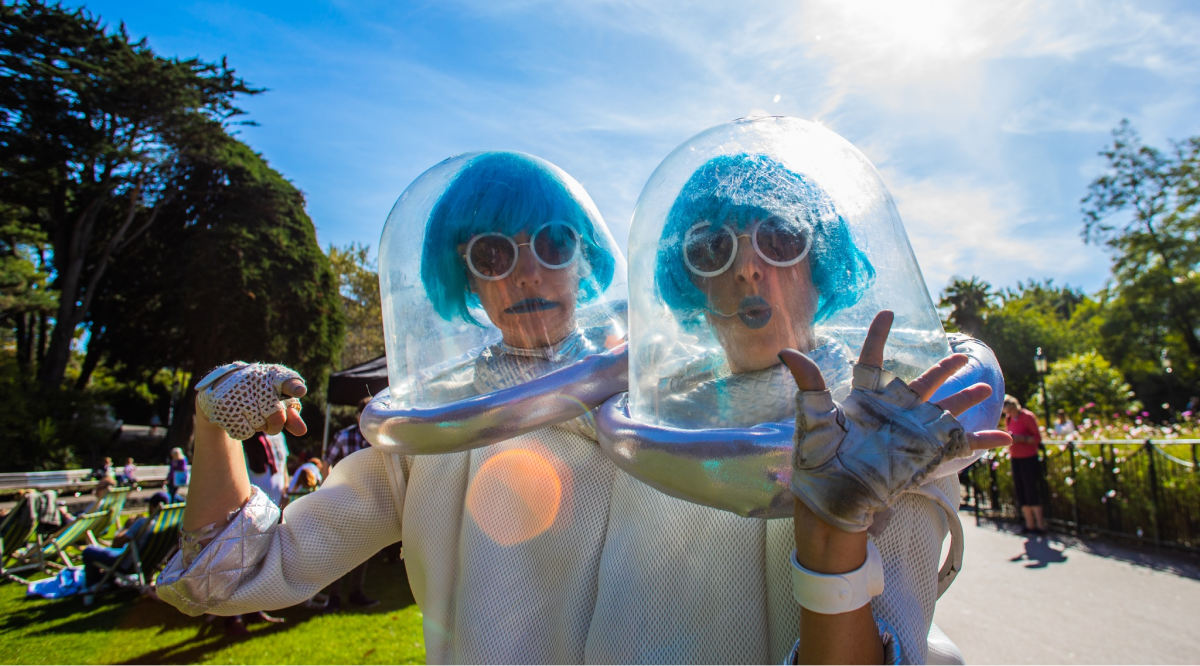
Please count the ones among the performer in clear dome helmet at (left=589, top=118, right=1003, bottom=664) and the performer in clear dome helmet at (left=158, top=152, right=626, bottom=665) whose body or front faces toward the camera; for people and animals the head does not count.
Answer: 2

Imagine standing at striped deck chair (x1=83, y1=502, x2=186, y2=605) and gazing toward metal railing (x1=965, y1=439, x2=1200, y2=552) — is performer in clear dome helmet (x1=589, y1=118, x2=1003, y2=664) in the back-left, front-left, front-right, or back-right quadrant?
front-right

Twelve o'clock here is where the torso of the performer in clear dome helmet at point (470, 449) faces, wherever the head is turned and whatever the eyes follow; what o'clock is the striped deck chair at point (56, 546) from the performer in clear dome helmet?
The striped deck chair is roughly at 5 o'clock from the performer in clear dome helmet.

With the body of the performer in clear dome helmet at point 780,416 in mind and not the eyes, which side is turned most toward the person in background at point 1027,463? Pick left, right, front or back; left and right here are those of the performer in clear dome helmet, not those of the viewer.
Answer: back

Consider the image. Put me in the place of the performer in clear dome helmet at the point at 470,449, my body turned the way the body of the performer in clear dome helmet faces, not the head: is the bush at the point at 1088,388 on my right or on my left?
on my left

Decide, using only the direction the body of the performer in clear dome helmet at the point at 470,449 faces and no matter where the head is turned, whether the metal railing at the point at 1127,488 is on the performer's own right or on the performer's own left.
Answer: on the performer's own left

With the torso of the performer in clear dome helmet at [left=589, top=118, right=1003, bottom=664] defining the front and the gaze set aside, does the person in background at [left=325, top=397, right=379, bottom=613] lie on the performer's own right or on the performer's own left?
on the performer's own right

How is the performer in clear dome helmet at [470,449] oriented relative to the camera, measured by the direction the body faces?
toward the camera

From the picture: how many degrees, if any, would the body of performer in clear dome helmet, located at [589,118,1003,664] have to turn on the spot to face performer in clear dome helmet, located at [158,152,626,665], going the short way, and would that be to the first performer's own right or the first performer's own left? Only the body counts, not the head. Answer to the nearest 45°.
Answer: approximately 90° to the first performer's own right

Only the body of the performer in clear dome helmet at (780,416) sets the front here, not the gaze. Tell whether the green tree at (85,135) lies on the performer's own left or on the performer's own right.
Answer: on the performer's own right

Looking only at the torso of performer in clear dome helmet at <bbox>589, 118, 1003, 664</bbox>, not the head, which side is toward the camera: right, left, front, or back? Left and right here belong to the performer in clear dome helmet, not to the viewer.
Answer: front

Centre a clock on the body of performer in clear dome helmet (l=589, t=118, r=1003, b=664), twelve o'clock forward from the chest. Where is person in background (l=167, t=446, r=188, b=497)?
The person in background is roughly at 4 o'clock from the performer in clear dome helmet.

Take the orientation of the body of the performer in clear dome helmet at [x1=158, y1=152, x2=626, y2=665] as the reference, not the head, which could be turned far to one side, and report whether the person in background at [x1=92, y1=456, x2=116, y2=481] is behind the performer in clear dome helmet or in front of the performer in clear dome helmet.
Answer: behind

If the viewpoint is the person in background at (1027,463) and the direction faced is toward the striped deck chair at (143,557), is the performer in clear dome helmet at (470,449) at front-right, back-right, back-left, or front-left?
front-left

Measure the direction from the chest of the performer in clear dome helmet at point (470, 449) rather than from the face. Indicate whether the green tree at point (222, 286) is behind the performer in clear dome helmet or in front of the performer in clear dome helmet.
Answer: behind
